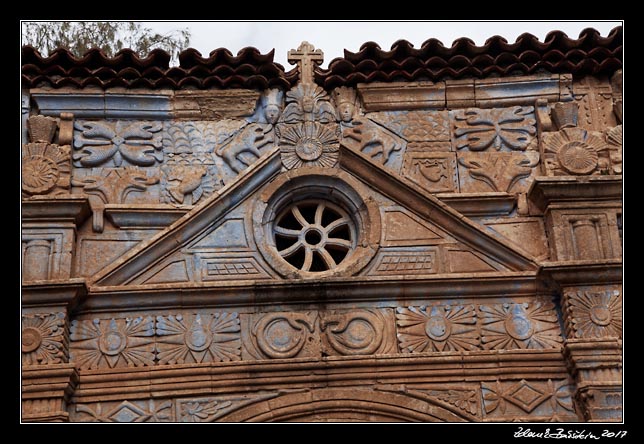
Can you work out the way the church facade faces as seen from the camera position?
facing the viewer
